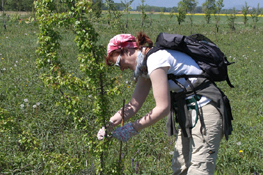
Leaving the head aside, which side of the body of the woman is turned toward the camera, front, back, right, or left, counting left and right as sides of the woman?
left

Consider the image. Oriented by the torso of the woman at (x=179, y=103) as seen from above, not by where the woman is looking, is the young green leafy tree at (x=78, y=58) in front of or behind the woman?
in front
